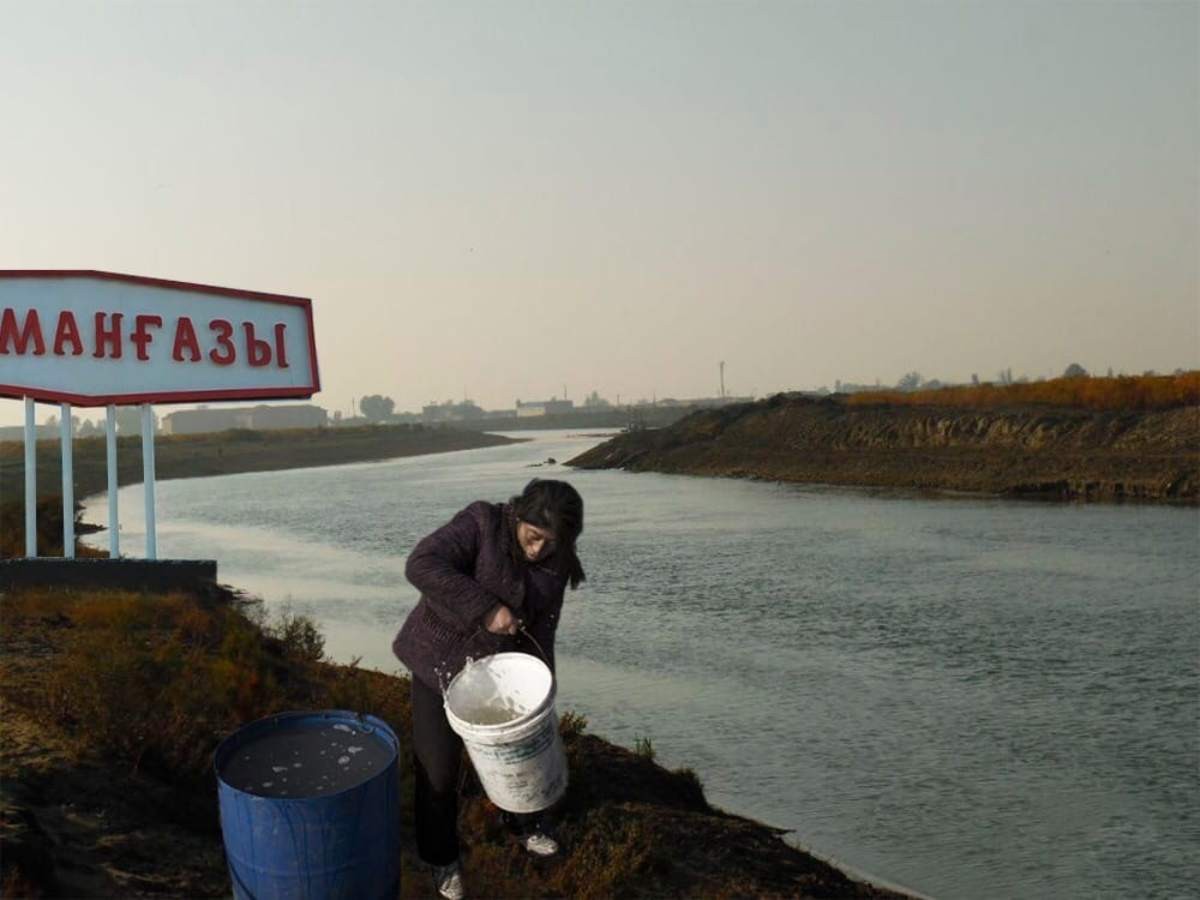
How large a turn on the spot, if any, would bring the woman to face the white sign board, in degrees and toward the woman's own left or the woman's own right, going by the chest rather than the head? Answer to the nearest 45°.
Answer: approximately 180°

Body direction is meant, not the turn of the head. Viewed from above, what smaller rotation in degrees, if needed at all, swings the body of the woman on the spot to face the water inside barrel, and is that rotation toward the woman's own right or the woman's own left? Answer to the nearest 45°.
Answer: approximately 135° to the woman's own right

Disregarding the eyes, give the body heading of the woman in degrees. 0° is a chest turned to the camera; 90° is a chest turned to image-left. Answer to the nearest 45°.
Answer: approximately 315°
